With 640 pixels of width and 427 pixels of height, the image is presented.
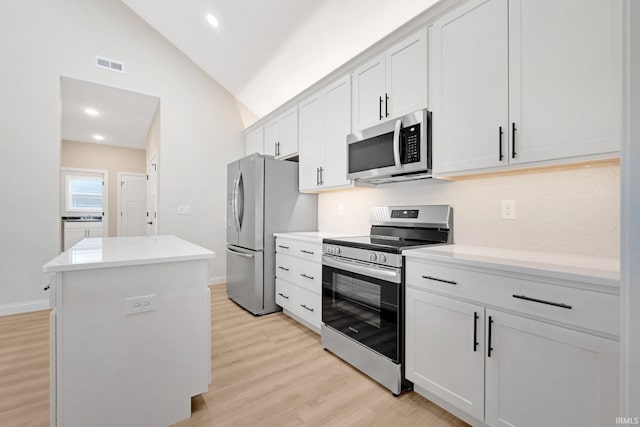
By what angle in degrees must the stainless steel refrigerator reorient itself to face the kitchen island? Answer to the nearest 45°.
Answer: approximately 45° to its left

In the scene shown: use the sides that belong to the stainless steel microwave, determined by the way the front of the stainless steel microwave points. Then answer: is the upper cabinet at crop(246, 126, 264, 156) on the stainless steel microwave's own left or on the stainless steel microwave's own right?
on the stainless steel microwave's own right

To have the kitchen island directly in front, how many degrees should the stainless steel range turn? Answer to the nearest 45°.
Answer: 0° — it already faces it

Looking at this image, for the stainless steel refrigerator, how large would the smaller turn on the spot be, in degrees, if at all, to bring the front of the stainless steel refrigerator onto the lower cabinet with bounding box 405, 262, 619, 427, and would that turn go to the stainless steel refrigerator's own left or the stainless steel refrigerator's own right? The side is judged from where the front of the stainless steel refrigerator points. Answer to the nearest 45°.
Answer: approximately 90° to the stainless steel refrigerator's own left

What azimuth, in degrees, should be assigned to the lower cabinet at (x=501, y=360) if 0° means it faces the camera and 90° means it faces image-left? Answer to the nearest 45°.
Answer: approximately 45°

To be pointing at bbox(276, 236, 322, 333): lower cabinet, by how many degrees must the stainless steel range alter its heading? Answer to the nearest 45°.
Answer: approximately 90° to its right
